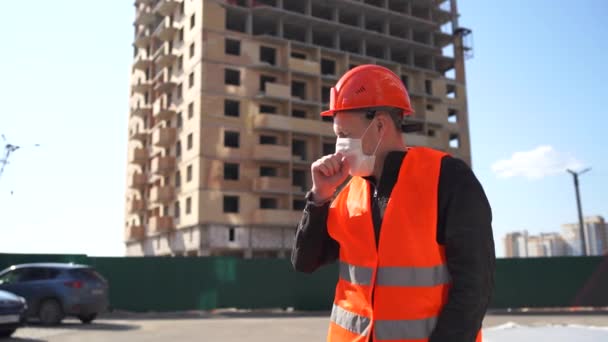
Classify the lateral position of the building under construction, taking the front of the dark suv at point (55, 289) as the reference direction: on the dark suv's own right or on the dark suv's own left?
on the dark suv's own right

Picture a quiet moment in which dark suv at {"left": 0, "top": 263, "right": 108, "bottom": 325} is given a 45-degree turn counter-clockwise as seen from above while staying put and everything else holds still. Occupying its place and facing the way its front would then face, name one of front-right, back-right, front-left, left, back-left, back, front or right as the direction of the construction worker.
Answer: left

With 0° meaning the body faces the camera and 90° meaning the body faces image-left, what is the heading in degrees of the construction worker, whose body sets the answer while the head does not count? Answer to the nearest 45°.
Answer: approximately 45°

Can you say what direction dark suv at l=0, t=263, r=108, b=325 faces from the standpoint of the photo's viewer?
facing away from the viewer and to the left of the viewer

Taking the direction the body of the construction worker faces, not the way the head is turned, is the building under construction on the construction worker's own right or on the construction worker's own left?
on the construction worker's own right
